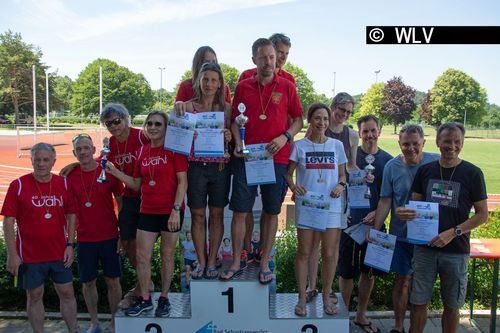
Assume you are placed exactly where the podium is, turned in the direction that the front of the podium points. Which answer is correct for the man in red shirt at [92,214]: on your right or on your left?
on your right

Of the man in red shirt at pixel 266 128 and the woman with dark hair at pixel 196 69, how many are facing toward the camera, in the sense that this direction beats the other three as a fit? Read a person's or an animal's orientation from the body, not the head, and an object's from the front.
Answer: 2

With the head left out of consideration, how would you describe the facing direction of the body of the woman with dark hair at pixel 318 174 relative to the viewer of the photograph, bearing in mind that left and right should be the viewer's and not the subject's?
facing the viewer

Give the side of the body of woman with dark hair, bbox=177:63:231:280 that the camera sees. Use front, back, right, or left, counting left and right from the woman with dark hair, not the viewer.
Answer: front

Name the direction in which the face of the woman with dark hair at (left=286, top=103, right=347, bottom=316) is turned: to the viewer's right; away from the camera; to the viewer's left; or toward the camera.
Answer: toward the camera

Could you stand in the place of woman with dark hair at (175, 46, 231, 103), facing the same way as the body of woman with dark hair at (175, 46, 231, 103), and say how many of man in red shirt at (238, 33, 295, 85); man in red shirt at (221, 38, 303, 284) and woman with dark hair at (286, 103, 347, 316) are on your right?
0

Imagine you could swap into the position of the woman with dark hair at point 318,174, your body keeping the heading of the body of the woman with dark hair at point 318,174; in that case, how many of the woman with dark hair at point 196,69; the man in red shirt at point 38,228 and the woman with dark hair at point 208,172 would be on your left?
0

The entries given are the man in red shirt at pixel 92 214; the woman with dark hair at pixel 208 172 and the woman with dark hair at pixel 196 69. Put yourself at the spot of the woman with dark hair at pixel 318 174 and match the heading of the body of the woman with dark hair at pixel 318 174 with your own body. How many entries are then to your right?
3

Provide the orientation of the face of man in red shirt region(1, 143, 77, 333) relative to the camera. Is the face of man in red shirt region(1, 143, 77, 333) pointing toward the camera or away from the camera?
toward the camera

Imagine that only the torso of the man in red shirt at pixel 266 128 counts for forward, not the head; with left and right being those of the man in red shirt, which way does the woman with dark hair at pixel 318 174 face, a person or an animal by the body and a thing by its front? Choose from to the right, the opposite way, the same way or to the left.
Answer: the same way

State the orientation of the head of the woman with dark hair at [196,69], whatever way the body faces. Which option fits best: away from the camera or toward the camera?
toward the camera

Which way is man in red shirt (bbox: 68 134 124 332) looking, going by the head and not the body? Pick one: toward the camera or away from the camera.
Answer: toward the camera

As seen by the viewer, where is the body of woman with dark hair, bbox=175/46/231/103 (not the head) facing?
toward the camera
